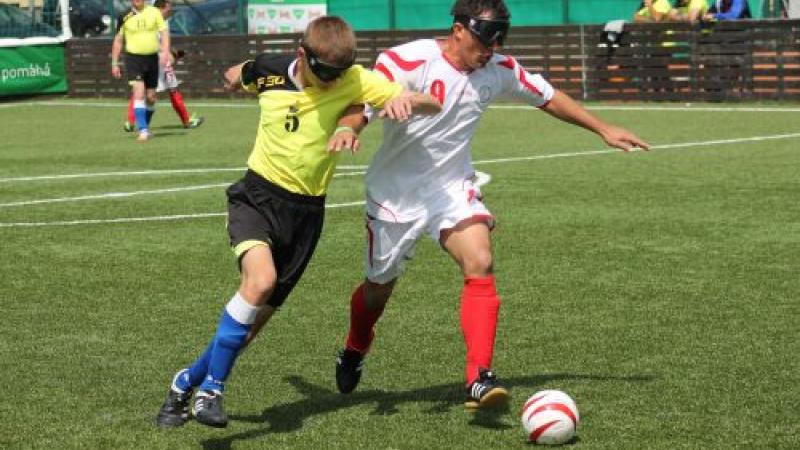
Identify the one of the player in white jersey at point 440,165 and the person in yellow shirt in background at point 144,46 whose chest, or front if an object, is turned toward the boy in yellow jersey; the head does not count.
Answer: the person in yellow shirt in background

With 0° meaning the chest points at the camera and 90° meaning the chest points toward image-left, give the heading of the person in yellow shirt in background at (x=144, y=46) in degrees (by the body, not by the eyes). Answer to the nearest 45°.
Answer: approximately 0°

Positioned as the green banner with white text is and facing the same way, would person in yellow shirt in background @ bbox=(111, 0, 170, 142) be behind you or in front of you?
in front

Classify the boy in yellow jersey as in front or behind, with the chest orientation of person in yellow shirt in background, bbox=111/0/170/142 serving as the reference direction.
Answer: in front

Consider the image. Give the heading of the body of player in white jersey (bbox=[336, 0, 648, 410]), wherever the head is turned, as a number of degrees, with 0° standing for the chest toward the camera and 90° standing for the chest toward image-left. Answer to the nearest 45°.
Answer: approximately 315°

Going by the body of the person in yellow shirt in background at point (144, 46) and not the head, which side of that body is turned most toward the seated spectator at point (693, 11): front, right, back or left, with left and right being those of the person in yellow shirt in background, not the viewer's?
left

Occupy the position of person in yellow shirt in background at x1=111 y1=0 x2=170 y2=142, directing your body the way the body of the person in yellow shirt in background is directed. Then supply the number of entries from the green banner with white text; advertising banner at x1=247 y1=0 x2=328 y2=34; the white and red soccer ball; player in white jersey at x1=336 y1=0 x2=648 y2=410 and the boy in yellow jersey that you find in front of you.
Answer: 3

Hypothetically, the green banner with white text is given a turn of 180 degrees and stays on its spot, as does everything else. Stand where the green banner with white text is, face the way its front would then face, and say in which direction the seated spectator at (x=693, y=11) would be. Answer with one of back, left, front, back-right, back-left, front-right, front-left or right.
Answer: back-right

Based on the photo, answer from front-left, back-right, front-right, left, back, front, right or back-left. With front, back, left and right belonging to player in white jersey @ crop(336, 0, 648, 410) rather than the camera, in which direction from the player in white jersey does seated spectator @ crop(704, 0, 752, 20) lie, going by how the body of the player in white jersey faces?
back-left

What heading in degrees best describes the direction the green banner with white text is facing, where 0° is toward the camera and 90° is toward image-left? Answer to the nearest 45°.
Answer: approximately 0°

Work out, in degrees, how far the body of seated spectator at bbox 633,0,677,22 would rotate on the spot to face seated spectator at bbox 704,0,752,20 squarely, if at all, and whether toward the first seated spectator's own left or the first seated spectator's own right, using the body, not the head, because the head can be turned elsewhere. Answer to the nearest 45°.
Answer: approximately 45° to the first seated spectator's own left
